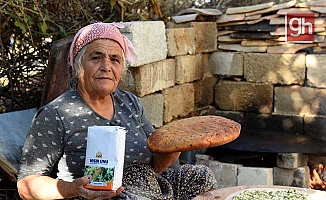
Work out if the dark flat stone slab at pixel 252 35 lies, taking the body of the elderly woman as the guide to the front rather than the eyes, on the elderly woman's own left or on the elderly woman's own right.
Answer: on the elderly woman's own left

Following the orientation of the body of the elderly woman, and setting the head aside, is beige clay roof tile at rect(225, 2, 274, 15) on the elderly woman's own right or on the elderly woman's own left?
on the elderly woman's own left

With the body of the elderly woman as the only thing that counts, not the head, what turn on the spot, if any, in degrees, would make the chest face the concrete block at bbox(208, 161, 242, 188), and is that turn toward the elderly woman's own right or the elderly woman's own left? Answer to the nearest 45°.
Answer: approximately 90° to the elderly woman's own left

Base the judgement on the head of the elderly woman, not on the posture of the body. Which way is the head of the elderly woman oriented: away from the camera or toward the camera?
toward the camera

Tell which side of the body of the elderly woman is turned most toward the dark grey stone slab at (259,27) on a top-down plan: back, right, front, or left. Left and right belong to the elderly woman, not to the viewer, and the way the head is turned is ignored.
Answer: left

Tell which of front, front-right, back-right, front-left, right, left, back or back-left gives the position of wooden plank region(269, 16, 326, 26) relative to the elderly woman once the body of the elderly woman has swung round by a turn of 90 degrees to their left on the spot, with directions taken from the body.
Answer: front

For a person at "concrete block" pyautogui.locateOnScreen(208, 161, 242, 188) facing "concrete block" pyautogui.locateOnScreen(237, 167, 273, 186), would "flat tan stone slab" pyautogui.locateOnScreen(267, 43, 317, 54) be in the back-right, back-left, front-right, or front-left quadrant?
front-left

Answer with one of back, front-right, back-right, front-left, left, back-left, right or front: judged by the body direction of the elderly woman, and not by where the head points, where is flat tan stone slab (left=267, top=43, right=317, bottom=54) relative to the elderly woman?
left

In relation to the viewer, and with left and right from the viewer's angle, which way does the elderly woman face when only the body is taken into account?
facing the viewer and to the right of the viewer

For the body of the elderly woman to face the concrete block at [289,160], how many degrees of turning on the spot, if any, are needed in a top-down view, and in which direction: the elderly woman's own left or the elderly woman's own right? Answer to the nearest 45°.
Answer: approximately 90° to the elderly woman's own left

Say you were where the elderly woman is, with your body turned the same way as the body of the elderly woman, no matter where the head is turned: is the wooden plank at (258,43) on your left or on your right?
on your left
